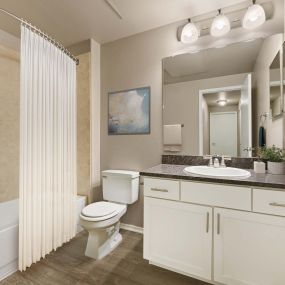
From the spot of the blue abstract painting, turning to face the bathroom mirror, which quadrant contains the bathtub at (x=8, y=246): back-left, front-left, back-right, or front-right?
back-right

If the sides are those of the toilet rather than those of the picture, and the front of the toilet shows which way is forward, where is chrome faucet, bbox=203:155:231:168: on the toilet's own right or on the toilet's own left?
on the toilet's own left

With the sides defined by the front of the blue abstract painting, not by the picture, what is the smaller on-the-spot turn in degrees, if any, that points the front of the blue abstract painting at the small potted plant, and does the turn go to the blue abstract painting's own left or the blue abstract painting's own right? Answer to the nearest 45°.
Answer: approximately 90° to the blue abstract painting's own left

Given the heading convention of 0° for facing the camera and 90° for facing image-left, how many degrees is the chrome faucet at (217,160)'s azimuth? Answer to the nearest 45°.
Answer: approximately 0°

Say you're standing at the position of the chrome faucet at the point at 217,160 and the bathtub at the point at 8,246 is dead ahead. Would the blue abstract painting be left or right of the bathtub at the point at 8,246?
right

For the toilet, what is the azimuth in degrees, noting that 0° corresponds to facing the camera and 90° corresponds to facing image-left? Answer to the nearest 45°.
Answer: approximately 45°

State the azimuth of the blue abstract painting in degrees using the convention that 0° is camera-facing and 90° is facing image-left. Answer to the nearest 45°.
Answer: approximately 45°

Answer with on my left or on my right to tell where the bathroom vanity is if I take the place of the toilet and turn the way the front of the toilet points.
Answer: on my left

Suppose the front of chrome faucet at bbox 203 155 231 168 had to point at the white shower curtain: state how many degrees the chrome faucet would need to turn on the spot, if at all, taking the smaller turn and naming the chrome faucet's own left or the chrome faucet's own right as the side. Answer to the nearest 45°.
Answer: approximately 45° to the chrome faucet's own right

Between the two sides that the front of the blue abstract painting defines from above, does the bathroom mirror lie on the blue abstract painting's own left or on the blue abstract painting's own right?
on the blue abstract painting's own left
